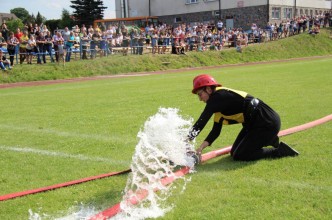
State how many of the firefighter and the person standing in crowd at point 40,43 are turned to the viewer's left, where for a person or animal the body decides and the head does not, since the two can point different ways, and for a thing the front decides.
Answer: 1

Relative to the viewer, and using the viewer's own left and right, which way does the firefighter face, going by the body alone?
facing to the left of the viewer

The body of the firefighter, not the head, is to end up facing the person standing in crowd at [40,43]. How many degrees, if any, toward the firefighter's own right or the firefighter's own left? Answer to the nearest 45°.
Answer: approximately 45° to the firefighter's own right

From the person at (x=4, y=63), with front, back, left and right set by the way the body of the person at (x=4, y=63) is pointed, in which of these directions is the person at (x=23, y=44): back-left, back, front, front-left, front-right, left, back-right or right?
left

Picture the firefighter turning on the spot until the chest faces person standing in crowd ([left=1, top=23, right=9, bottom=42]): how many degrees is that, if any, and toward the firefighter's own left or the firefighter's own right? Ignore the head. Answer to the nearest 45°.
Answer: approximately 45° to the firefighter's own right

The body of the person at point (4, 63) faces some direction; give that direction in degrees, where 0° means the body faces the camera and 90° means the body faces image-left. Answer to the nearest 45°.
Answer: approximately 315°

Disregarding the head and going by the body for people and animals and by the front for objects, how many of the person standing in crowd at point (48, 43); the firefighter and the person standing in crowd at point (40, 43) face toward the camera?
2

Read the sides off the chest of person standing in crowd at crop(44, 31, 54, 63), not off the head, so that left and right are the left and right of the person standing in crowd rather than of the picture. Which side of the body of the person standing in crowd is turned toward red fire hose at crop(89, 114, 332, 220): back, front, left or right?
front

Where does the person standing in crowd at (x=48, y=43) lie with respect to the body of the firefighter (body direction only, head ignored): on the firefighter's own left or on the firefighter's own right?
on the firefighter's own right

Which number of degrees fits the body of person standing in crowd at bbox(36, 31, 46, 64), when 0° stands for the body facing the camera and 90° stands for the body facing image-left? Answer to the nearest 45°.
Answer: approximately 0°

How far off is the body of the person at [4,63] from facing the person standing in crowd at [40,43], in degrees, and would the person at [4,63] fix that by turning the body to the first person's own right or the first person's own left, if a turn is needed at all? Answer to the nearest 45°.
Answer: approximately 90° to the first person's own left
